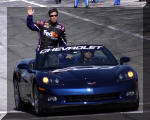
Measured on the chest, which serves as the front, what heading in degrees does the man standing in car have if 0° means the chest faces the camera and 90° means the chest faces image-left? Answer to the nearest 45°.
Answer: approximately 0°
